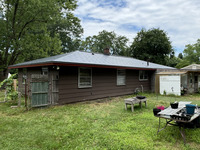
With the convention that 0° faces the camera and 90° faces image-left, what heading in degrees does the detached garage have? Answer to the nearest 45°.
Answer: approximately 0°

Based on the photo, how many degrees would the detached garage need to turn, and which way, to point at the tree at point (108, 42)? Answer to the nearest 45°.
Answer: approximately 135° to its right

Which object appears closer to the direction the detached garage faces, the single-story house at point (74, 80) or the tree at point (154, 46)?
the single-story house

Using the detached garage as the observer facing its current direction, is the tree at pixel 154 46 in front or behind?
behind

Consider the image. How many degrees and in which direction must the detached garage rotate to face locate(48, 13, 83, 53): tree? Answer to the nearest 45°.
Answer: approximately 135° to its right

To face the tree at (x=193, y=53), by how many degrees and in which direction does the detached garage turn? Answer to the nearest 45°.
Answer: approximately 180°
